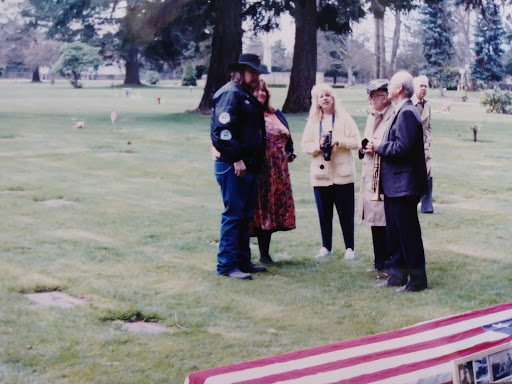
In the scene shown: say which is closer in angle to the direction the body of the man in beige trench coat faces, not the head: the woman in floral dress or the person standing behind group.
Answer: the woman in floral dress

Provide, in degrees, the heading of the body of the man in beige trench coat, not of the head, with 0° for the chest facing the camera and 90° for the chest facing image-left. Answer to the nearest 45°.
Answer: approximately 45°

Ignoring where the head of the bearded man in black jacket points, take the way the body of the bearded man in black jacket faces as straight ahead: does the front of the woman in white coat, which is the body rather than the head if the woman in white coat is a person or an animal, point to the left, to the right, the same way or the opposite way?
to the right

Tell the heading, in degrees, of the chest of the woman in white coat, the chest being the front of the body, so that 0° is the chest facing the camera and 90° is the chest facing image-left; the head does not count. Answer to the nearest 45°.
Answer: approximately 0°

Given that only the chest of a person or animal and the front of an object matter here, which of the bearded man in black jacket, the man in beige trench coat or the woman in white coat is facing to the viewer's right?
the bearded man in black jacket

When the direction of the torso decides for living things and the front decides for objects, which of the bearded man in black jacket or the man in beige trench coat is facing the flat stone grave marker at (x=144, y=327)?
the man in beige trench coat

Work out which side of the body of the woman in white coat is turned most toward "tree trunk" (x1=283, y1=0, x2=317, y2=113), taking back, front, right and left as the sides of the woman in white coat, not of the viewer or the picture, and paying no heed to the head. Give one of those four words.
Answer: back

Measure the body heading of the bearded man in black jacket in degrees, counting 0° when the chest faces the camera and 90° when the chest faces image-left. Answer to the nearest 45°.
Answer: approximately 270°

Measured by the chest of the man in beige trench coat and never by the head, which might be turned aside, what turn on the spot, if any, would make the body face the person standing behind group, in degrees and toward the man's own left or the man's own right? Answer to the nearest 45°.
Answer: approximately 135° to the man's own right

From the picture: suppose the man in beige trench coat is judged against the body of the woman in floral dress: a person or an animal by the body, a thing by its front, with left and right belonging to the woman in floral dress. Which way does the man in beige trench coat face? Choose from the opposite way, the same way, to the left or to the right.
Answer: to the right

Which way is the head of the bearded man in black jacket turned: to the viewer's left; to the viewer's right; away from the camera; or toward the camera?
to the viewer's right
